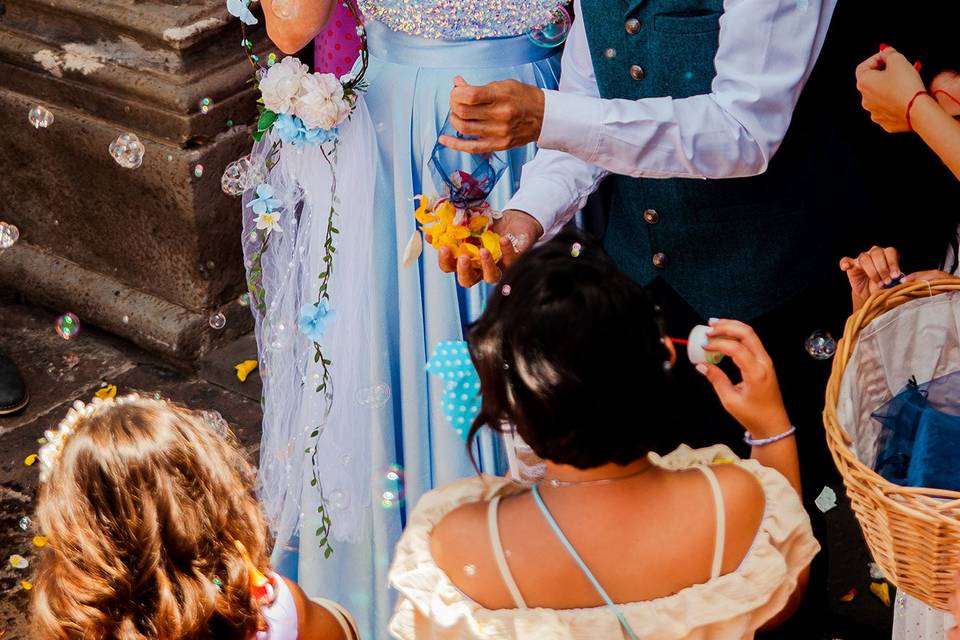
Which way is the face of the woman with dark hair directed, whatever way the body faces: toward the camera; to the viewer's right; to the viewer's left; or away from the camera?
away from the camera

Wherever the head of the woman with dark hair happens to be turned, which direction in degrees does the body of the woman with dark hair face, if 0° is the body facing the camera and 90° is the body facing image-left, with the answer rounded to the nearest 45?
approximately 180°

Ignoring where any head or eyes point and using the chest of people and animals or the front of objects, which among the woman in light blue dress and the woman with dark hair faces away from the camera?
the woman with dark hair

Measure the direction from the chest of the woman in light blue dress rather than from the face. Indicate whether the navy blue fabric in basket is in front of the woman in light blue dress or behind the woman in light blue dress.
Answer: in front

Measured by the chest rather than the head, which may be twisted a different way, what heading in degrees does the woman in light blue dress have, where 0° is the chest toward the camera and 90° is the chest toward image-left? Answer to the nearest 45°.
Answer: approximately 315°
